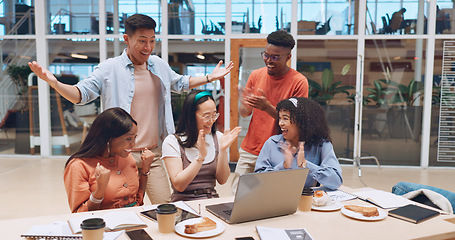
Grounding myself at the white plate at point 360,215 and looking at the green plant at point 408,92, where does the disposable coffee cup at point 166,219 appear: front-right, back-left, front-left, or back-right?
back-left

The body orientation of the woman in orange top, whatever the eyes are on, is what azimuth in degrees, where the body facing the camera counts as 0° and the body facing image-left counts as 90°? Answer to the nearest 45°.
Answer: approximately 315°

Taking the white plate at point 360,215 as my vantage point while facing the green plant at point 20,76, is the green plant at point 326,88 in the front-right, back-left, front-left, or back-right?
front-right

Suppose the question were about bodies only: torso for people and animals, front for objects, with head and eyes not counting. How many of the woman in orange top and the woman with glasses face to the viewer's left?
0

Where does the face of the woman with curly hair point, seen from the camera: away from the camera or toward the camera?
toward the camera

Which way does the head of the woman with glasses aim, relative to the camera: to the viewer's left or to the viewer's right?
to the viewer's right

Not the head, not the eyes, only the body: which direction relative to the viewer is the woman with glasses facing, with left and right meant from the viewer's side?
facing the viewer and to the right of the viewer

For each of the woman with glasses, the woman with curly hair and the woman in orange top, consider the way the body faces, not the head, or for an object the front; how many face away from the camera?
0

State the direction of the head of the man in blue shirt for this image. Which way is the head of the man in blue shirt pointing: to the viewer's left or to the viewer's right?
to the viewer's right

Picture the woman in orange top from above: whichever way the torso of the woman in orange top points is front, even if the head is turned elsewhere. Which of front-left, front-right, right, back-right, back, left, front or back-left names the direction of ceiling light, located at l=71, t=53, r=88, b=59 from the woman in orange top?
back-left

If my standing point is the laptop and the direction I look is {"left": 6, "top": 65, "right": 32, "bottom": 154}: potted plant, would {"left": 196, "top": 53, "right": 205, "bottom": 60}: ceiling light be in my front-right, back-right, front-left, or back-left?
front-right

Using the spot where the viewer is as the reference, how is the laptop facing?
facing away from the viewer and to the left of the viewer

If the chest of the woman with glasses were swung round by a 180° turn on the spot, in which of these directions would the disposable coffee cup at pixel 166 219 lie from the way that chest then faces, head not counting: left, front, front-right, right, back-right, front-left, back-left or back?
back-left

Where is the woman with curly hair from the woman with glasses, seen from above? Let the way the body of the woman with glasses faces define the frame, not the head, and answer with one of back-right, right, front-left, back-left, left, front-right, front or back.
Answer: front-left

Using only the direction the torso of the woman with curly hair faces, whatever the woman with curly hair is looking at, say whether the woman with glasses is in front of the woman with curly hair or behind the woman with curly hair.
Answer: in front

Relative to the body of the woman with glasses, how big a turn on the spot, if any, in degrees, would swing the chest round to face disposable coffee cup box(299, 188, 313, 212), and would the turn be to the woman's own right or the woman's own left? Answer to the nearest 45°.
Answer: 0° — they already face it

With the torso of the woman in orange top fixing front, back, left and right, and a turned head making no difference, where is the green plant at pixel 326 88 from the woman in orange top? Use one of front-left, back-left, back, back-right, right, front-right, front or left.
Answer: left
